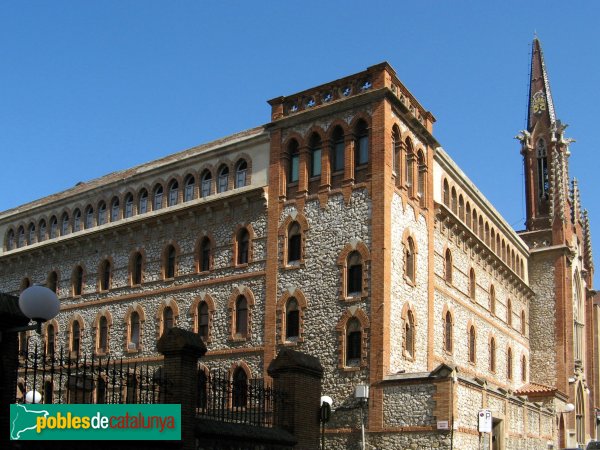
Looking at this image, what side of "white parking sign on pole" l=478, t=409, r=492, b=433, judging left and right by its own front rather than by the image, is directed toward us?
front

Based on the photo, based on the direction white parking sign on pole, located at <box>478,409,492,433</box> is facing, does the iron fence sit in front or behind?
in front

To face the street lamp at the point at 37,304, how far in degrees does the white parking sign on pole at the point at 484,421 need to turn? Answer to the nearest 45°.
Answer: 0° — it already faces it

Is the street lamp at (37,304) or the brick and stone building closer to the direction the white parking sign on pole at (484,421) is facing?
the street lamp

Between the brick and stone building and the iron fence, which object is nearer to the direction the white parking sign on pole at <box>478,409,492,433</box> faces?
the iron fence

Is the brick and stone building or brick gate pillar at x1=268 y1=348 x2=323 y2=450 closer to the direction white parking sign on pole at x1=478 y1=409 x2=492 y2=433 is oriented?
the brick gate pillar

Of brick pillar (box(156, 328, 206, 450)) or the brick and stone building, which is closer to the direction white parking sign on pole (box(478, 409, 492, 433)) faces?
the brick pillar
